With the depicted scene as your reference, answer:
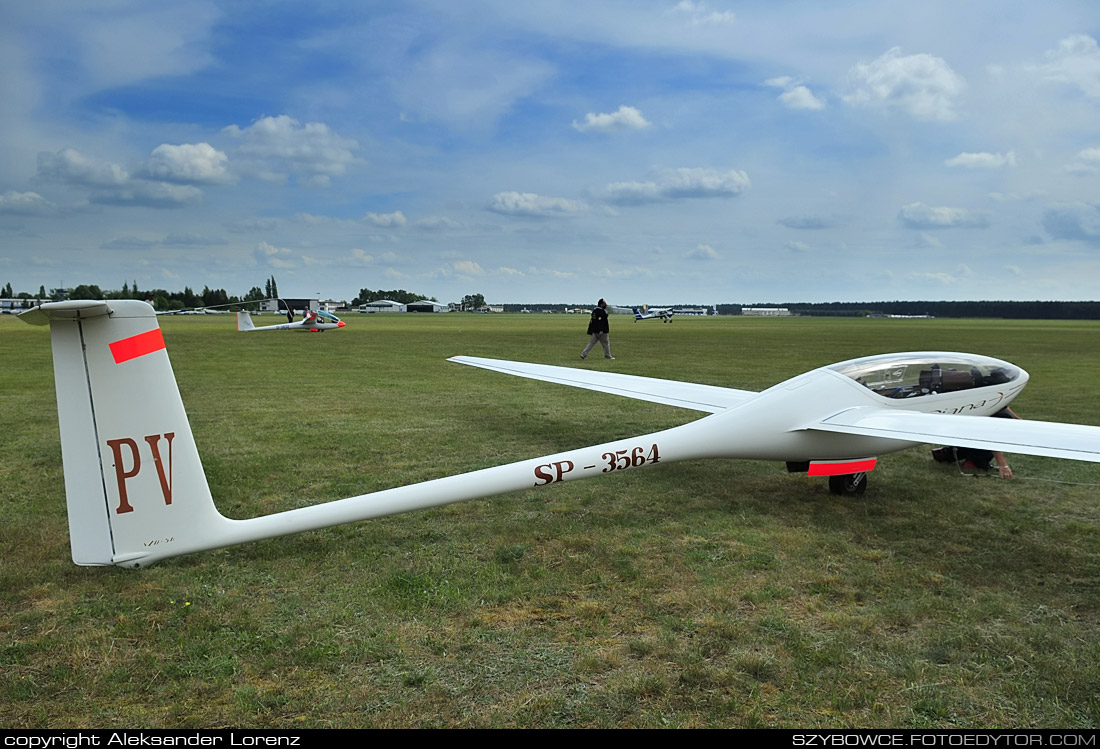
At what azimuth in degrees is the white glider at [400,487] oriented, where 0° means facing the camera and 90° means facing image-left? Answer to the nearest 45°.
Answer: approximately 225°
